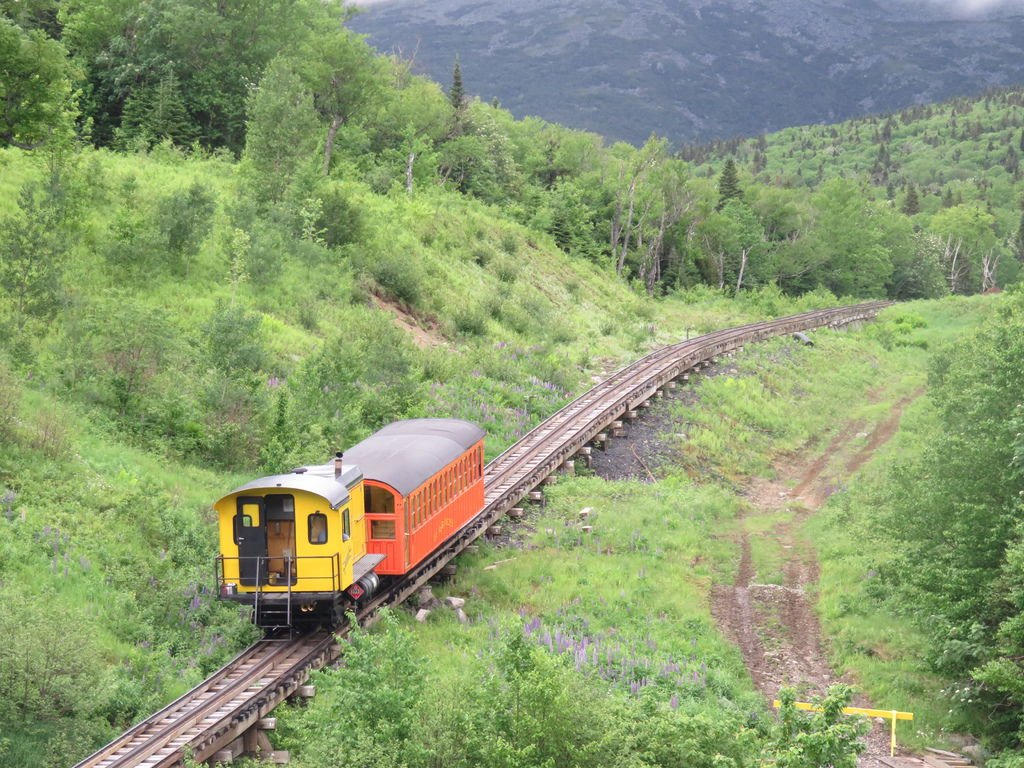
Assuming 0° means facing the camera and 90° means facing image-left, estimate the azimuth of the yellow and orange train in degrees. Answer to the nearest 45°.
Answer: approximately 45°
